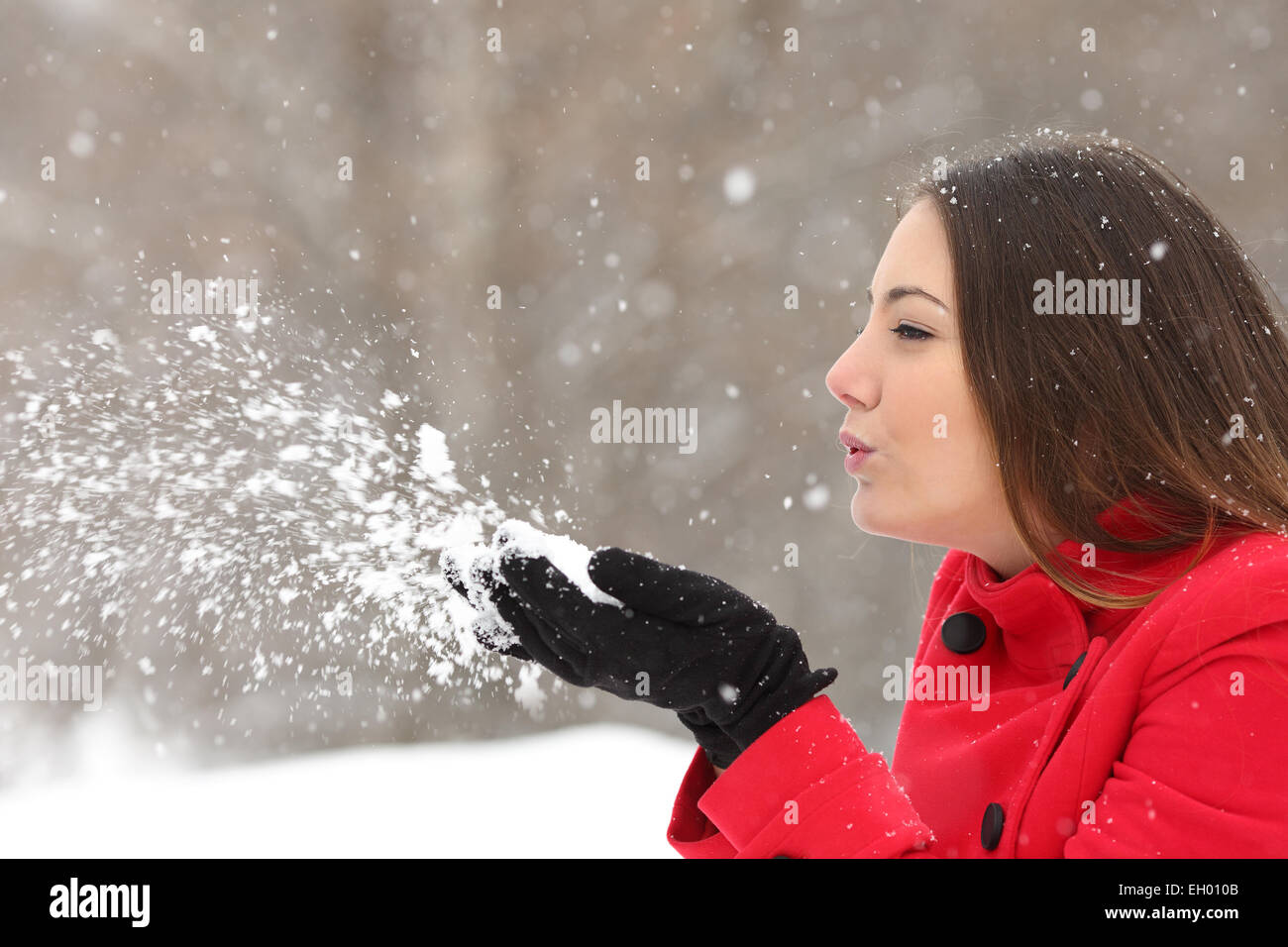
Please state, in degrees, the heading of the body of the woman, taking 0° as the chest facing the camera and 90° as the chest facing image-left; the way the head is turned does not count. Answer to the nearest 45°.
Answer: approximately 90°

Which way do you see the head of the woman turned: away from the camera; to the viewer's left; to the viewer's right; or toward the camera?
to the viewer's left
